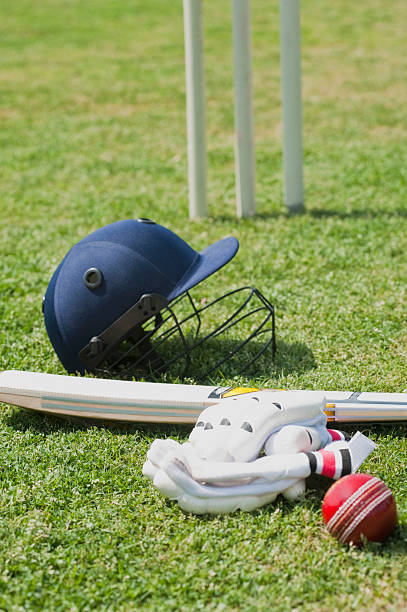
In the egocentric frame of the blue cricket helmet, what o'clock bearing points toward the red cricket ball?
The red cricket ball is roughly at 2 o'clock from the blue cricket helmet.

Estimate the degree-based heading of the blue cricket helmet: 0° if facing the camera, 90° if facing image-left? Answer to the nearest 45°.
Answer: approximately 270°
